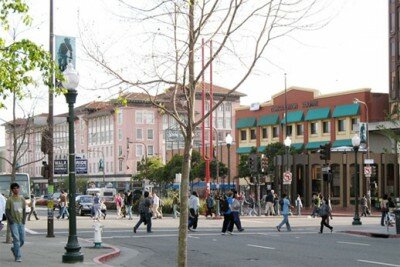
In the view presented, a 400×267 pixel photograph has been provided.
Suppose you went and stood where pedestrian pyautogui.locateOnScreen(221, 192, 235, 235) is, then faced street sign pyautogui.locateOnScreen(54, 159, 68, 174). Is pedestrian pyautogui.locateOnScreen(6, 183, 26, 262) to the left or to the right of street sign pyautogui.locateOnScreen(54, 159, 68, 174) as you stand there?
left

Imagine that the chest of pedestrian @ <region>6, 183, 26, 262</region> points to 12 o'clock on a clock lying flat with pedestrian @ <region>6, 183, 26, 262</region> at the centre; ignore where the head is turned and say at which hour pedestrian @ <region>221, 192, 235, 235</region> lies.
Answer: pedestrian @ <region>221, 192, 235, 235</region> is roughly at 7 o'clock from pedestrian @ <region>6, 183, 26, 262</region>.

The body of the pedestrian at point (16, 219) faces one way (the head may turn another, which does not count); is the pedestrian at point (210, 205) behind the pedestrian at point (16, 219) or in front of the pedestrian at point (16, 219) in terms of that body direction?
behind

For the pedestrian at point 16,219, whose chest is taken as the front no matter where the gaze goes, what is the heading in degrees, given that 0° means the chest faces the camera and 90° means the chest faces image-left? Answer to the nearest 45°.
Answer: approximately 0°

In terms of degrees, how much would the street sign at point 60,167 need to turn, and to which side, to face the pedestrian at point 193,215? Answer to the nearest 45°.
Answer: approximately 135° to its left

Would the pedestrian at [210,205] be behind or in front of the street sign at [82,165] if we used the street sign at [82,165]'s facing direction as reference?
behind

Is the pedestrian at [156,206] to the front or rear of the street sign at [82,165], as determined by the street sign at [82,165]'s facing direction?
to the rear

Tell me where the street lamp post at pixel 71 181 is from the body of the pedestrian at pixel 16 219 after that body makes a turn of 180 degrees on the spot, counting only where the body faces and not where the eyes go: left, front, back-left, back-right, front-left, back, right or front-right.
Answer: right

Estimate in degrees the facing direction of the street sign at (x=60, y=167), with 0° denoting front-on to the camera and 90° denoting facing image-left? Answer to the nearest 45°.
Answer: approximately 0°
